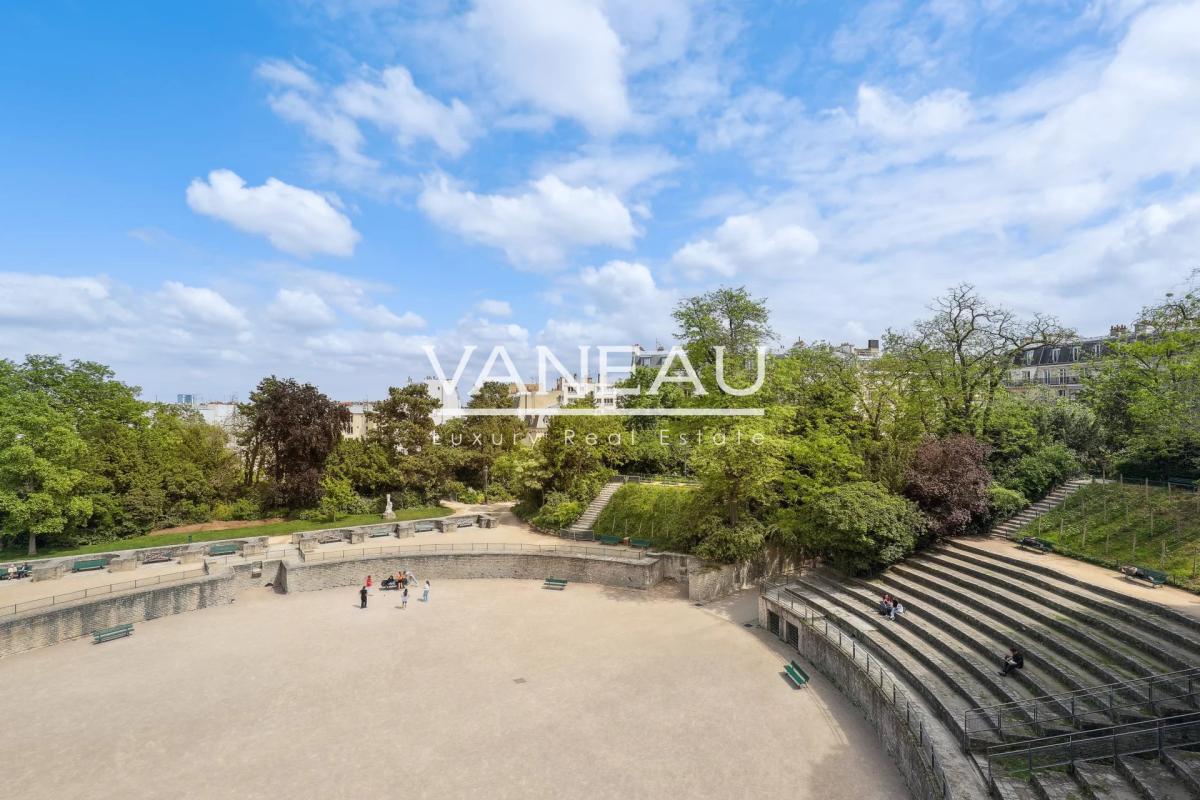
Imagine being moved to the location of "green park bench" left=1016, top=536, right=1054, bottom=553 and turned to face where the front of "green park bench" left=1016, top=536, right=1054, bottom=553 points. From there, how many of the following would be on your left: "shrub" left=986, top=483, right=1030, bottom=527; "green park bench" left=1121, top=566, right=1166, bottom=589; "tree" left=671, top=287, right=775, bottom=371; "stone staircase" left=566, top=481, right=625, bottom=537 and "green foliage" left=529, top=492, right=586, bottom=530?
1

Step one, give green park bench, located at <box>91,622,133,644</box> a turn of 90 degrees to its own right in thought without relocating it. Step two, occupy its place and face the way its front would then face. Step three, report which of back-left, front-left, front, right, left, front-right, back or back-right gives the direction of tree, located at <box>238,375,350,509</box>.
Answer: back

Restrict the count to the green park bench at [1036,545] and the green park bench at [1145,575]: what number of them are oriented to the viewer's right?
0

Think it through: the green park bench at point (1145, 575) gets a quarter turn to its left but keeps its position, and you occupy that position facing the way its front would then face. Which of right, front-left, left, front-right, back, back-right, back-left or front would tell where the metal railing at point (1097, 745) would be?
front-right

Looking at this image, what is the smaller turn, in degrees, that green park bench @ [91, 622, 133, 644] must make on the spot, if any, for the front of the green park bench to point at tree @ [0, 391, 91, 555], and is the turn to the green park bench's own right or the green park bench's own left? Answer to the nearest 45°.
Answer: approximately 135° to the green park bench's own left

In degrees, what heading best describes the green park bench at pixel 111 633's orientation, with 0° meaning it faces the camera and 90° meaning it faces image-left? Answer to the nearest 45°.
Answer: approximately 315°

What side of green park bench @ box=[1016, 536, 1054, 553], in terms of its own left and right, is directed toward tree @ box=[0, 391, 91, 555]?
front

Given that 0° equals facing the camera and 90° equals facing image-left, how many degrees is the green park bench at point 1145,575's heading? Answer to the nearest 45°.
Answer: approximately 45°

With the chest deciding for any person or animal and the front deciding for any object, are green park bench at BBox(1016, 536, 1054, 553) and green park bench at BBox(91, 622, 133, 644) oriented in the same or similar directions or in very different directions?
very different directions

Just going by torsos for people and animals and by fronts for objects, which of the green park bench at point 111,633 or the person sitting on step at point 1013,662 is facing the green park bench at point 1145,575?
the green park bench at point 111,633

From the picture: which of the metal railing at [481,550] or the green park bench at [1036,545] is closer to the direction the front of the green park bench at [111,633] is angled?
the green park bench

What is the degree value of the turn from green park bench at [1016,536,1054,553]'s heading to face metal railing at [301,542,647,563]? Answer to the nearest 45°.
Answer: approximately 45° to its right

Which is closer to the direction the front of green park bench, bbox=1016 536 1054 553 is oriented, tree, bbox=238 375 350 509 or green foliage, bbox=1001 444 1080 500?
the tree

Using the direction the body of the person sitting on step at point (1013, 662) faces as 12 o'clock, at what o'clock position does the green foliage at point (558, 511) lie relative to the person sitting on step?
The green foliage is roughly at 2 o'clock from the person sitting on step.

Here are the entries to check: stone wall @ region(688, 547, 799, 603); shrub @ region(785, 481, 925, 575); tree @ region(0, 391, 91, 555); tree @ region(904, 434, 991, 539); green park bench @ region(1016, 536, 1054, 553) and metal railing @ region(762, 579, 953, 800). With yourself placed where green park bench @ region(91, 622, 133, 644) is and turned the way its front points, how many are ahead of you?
5

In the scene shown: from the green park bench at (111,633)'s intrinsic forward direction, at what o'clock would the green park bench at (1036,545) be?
the green park bench at (1036,545) is roughly at 12 o'clock from the green park bench at (111,633).

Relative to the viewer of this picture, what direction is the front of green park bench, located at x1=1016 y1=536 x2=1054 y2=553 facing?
facing the viewer and to the left of the viewer

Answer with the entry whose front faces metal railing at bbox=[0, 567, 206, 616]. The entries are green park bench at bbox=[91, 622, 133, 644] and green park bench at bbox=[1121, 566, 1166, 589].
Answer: green park bench at bbox=[1121, 566, 1166, 589]
